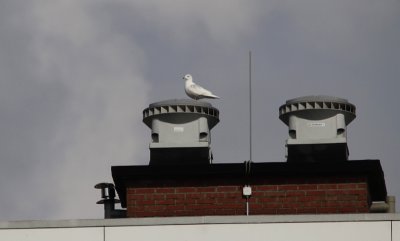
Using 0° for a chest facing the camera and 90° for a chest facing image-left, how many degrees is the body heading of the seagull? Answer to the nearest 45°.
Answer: approximately 90°
